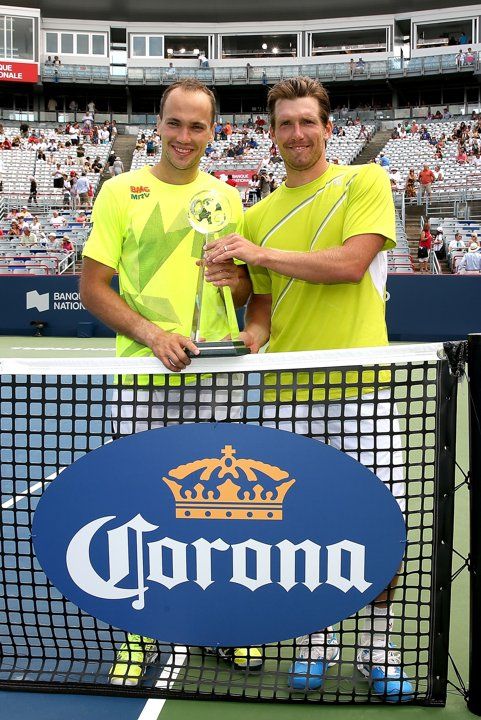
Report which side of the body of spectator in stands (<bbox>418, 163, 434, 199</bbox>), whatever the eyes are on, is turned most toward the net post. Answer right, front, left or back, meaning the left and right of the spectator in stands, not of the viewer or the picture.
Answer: front

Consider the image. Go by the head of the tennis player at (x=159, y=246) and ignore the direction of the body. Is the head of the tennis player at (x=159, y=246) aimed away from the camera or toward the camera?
toward the camera

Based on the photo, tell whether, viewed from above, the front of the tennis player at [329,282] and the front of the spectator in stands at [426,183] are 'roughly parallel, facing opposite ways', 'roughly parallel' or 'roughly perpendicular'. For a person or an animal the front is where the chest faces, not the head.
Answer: roughly parallel

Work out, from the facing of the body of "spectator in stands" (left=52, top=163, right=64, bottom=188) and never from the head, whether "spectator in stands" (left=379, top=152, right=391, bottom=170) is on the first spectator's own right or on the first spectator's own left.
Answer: on the first spectator's own left

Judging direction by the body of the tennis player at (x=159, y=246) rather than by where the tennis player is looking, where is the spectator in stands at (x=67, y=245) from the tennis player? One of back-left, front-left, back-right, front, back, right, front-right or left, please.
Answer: back

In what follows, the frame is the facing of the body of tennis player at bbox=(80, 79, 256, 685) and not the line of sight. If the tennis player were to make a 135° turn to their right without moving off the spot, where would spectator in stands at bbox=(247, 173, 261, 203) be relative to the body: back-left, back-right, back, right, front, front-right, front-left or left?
front-right

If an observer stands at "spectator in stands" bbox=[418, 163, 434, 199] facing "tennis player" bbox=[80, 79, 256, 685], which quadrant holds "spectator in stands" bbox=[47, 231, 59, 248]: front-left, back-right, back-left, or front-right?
front-right

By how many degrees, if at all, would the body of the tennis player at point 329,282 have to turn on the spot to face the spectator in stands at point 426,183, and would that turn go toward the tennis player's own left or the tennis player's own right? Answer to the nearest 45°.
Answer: approximately 180°

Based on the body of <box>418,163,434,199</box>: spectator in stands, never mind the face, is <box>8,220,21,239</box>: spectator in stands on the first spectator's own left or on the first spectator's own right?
on the first spectator's own right

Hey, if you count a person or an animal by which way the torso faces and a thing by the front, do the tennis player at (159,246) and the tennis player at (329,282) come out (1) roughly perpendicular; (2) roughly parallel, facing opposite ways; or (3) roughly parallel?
roughly parallel

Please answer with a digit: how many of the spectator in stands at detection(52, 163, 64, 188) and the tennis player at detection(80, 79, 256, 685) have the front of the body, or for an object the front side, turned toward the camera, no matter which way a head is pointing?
2

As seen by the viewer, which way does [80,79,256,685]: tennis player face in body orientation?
toward the camera

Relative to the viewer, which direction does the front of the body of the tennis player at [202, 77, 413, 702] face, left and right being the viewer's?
facing the viewer

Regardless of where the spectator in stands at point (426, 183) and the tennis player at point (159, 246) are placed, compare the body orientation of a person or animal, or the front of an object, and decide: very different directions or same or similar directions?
same or similar directions

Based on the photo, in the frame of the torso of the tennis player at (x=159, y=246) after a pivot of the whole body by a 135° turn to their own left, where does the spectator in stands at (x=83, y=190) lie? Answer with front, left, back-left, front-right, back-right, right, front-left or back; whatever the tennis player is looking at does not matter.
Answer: front-left
